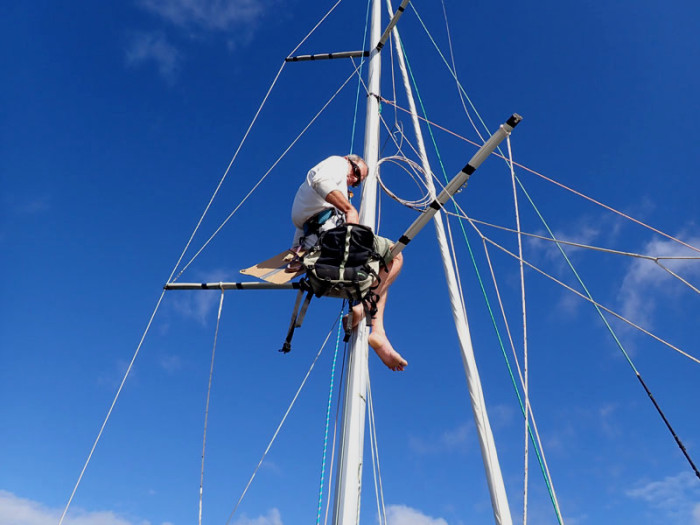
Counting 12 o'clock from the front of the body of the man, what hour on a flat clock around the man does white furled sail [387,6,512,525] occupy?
The white furled sail is roughly at 11 o'clock from the man.

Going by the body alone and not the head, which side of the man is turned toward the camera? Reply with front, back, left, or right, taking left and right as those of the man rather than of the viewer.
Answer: right
